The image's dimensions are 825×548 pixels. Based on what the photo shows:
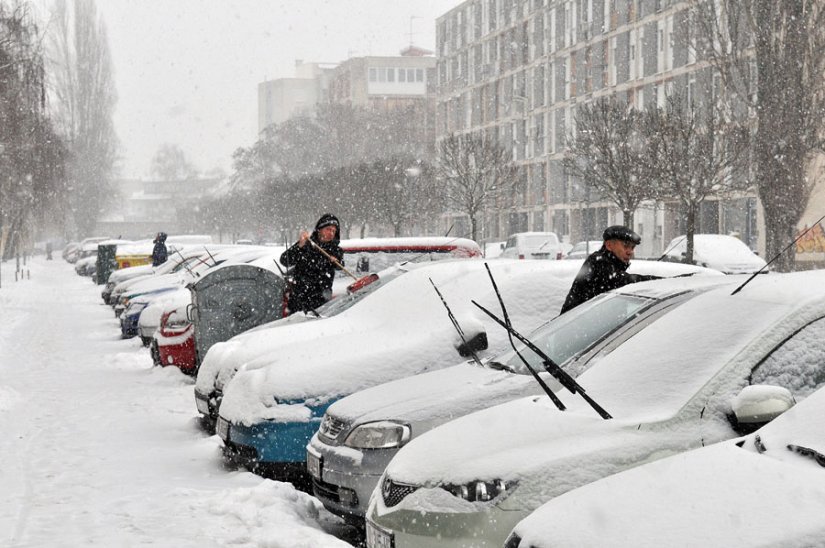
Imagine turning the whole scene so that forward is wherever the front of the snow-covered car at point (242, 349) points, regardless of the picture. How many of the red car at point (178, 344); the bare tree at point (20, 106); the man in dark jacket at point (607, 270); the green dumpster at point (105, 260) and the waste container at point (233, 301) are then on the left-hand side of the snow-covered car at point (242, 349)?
1

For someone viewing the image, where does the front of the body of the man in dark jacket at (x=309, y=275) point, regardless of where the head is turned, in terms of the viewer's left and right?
facing the viewer and to the right of the viewer

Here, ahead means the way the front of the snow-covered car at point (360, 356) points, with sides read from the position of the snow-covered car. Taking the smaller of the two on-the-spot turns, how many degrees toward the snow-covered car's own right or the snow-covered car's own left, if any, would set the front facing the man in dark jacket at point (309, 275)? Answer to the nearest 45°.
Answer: approximately 135° to the snow-covered car's own right

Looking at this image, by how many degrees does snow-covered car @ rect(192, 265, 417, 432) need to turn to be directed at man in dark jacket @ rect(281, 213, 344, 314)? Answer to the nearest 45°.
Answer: approximately 135° to its right

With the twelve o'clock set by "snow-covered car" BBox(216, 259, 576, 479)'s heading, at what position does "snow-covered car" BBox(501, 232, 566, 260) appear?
"snow-covered car" BBox(501, 232, 566, 260) is roughly at 5 o'clock from "snow-covered car" BBox(216, 259, 576, 479).

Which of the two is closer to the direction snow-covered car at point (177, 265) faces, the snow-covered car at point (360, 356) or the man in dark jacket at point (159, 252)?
the snow-covered car

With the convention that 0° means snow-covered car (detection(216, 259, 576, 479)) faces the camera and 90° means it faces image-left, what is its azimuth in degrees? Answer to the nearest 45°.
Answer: approximately 45°

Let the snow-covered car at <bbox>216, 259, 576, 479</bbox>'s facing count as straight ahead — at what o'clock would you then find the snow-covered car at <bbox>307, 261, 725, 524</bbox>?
the snow-covered car at <bbox>307, 261, 725, 524</bbox> is roughly at 10 o'clock from the snow-covered car at <bbox>216, 259, 576, 479</bbox>.

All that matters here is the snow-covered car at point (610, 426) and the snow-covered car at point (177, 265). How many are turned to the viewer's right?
0
